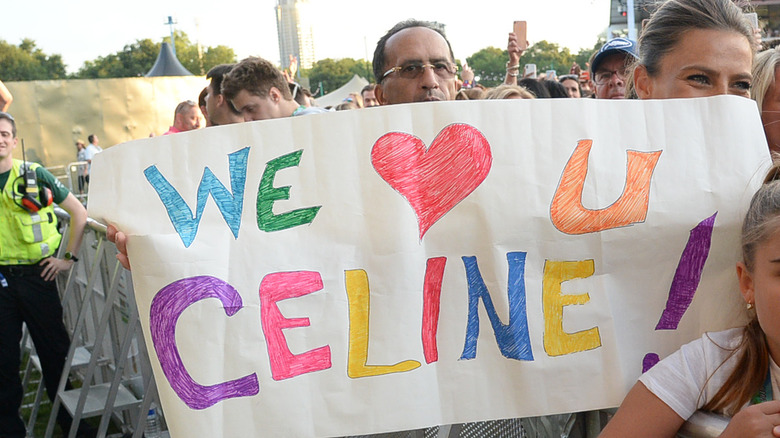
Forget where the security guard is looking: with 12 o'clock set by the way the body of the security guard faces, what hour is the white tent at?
The white tent is roughly at 7 o'clock from the security guard.

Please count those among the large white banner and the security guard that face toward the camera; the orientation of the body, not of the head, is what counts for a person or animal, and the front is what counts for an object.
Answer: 2

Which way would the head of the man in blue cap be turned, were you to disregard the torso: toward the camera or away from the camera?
toward the camera

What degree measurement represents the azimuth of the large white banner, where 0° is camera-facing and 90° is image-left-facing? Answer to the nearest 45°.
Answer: approximately 0°

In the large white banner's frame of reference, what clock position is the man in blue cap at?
The man in blue cap is roughly at 7 o'clock from the large white banner.

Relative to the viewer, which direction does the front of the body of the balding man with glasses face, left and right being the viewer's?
facing the viewer and to the right of the viewer

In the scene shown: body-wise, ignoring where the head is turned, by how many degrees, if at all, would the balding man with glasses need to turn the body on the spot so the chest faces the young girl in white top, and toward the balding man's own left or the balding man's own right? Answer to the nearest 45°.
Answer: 0° — they already face them

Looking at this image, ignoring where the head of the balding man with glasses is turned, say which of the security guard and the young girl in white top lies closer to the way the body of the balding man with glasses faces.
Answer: the young girl in white top

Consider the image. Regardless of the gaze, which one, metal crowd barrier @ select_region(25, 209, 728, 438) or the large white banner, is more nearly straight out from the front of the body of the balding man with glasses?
the large white banner

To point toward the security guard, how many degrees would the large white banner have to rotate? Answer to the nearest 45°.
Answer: approximately 135° to its right

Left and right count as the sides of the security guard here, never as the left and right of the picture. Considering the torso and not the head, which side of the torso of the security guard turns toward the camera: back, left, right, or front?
front

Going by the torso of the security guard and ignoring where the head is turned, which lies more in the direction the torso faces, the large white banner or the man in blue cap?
the large white banner

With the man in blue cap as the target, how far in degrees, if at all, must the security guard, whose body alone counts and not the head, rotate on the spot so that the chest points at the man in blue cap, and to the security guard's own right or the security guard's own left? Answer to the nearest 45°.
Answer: approximately 45° to the security guard's own left

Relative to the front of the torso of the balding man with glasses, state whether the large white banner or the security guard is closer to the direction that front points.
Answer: the large white banner
